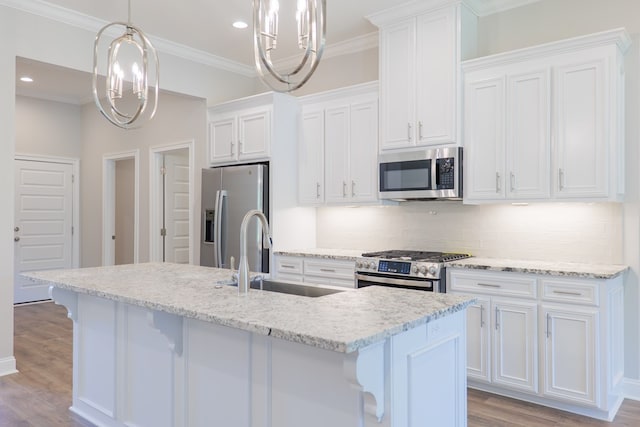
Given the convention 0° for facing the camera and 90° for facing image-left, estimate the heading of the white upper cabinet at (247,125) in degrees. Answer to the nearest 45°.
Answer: approximately 45°

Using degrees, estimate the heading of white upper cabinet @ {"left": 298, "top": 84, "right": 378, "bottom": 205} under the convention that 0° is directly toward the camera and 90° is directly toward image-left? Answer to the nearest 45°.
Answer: approximately 45°

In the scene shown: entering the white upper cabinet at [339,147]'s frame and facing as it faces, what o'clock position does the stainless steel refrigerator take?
The stainless steel refrigerator is roughly at 2 o'clock from the white upper cabinet.

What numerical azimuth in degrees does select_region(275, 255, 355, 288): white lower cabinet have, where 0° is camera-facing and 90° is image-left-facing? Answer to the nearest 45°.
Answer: approximately 45°

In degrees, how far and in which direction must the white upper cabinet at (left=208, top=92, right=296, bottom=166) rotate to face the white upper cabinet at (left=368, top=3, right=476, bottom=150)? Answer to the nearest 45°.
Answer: approximately 90° to its left

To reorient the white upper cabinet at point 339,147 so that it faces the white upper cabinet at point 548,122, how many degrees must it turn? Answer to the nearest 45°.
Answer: approximately 90° to its left

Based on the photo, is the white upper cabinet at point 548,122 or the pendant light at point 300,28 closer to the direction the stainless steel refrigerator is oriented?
the pendant light

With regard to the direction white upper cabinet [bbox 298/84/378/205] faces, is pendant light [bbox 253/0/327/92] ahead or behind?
ahead

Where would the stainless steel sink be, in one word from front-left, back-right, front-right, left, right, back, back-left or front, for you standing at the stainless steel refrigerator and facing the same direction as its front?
front-left

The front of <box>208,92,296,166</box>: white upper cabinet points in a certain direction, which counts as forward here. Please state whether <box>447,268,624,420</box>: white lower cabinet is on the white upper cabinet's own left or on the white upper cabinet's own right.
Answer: on the white upper cabinet's own left
